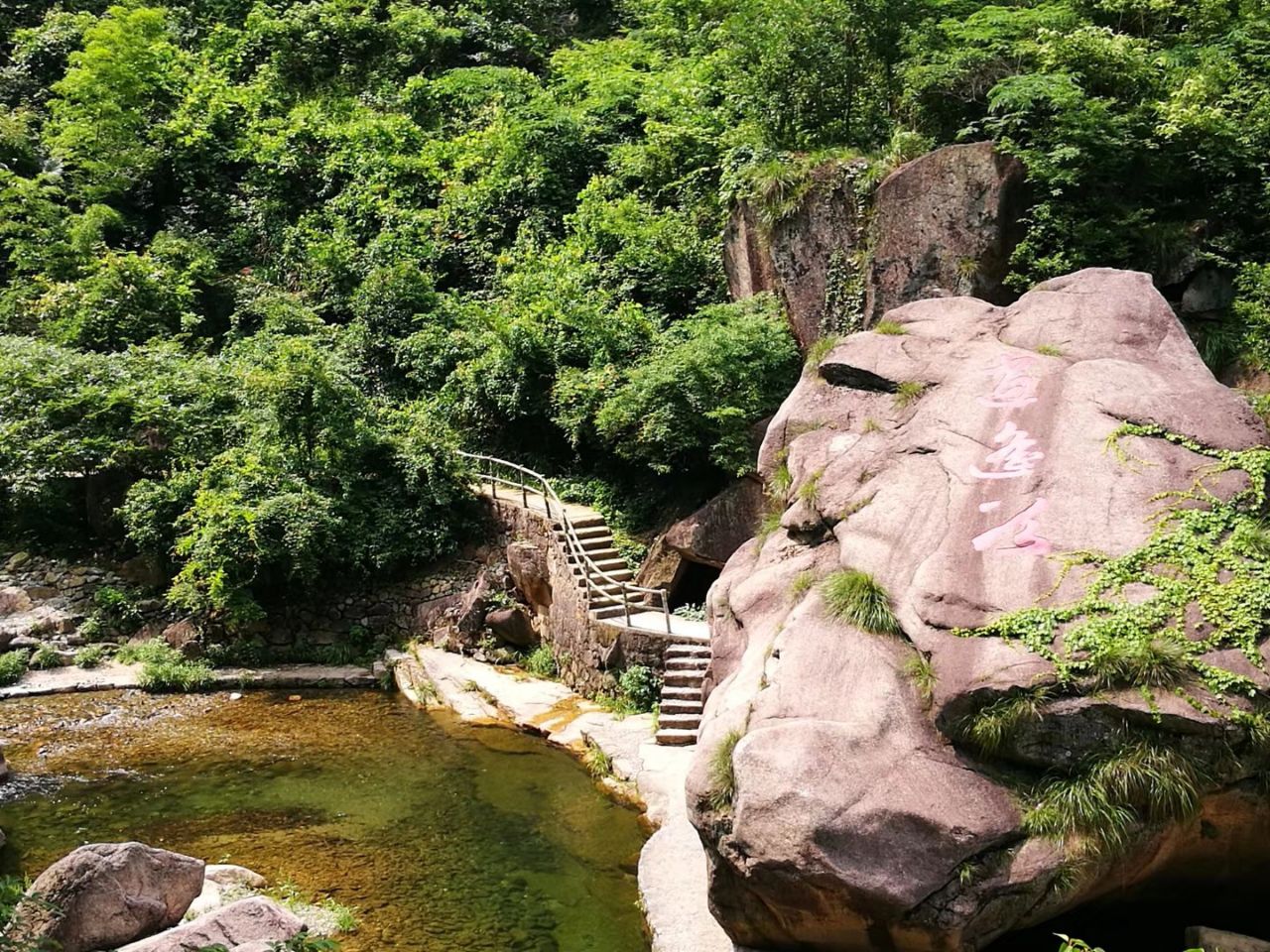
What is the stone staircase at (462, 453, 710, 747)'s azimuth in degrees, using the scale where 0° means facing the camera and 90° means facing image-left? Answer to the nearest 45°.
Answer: approximately 0°

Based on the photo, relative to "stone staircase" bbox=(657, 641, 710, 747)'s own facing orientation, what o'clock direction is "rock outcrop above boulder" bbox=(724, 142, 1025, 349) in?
The rock outcrop above boulder is roughly at 7 o'clock from the stone staircase.

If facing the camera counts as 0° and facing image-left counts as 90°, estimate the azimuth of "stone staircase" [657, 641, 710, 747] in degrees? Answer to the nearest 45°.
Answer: approximately 0°

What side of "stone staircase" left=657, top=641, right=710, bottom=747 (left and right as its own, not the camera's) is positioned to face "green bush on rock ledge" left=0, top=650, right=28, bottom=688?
right

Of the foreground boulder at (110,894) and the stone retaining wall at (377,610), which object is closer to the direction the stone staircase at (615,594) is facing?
the foreground boulder

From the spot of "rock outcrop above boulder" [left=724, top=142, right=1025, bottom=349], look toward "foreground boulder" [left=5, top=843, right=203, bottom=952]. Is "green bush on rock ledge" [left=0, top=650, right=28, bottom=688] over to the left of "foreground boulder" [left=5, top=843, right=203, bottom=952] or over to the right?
right

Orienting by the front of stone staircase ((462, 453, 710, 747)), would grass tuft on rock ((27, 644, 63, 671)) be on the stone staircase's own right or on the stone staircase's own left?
on the stone staircase's own right
